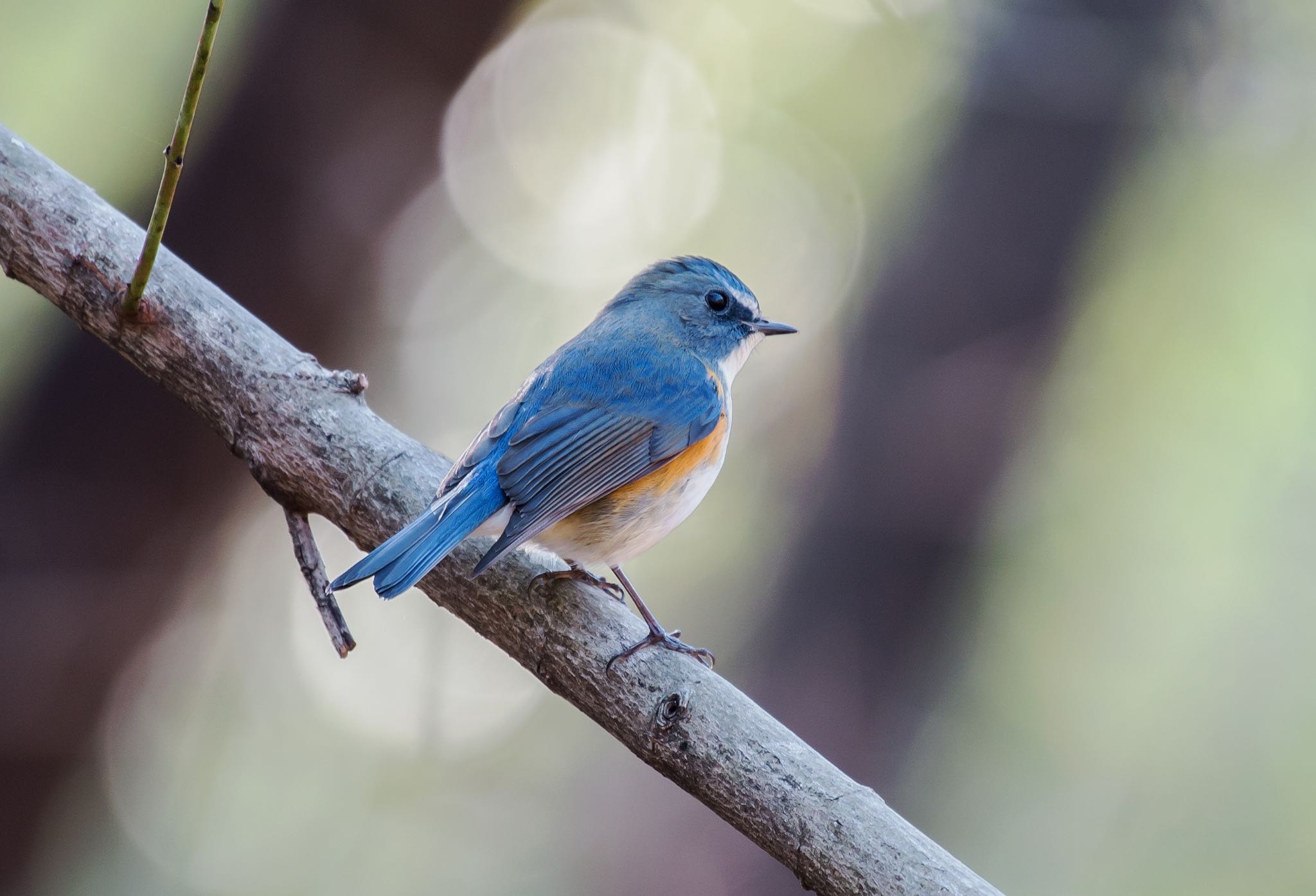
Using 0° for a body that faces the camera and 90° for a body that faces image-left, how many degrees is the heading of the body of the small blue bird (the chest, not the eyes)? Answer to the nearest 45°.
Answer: approximately 270°
